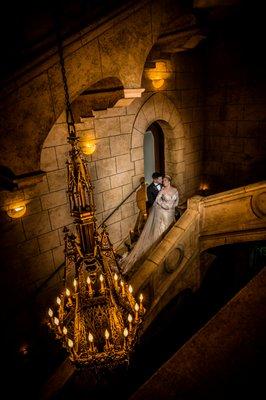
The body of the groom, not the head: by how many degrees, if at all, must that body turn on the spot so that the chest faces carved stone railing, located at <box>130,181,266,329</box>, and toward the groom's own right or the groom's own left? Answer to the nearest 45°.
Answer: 0° — they already face it

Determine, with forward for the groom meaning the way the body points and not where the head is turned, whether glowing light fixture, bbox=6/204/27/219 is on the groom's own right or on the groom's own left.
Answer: on the groom's own right

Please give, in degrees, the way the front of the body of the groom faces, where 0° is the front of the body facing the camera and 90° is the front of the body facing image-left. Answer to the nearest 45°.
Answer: approximately 315°

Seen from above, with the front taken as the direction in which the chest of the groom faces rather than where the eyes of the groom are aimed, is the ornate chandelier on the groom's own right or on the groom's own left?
on the groom's own right
